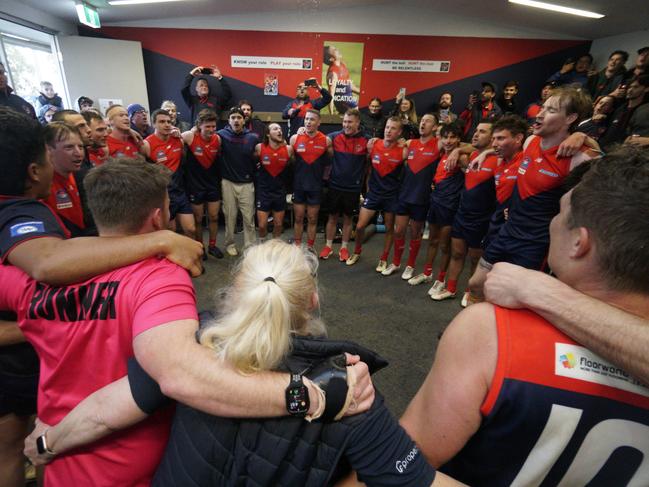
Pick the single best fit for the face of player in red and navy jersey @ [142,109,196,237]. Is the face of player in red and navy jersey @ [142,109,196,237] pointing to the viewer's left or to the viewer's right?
to the viewer's right

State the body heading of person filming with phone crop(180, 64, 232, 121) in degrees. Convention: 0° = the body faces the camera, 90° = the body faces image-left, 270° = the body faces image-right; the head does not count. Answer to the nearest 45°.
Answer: approximately 0°

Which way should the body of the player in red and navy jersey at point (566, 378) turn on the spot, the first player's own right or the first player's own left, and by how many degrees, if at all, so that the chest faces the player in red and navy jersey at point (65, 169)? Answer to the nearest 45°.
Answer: approximately 45° to the first player's own left

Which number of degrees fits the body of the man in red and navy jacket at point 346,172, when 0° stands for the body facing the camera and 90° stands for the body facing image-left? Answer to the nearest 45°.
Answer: approximately 0°

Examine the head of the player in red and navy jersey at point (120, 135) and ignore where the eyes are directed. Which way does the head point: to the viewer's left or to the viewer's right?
to the viewer's right

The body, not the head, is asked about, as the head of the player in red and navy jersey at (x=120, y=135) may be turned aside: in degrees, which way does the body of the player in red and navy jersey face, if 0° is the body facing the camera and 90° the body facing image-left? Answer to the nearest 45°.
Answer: approximately 315°

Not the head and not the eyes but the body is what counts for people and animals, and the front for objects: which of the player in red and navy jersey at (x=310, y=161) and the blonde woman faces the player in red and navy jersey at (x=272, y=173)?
the blonde woman

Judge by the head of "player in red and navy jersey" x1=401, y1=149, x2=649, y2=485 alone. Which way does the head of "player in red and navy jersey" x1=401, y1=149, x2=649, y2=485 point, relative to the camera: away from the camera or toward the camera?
away from the camera

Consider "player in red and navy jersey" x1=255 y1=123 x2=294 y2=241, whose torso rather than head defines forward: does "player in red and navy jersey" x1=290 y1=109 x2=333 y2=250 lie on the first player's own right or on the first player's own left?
on the first player's own left

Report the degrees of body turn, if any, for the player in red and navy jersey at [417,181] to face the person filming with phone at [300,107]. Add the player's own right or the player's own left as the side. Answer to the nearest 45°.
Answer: approximately 90° to the player's own right
